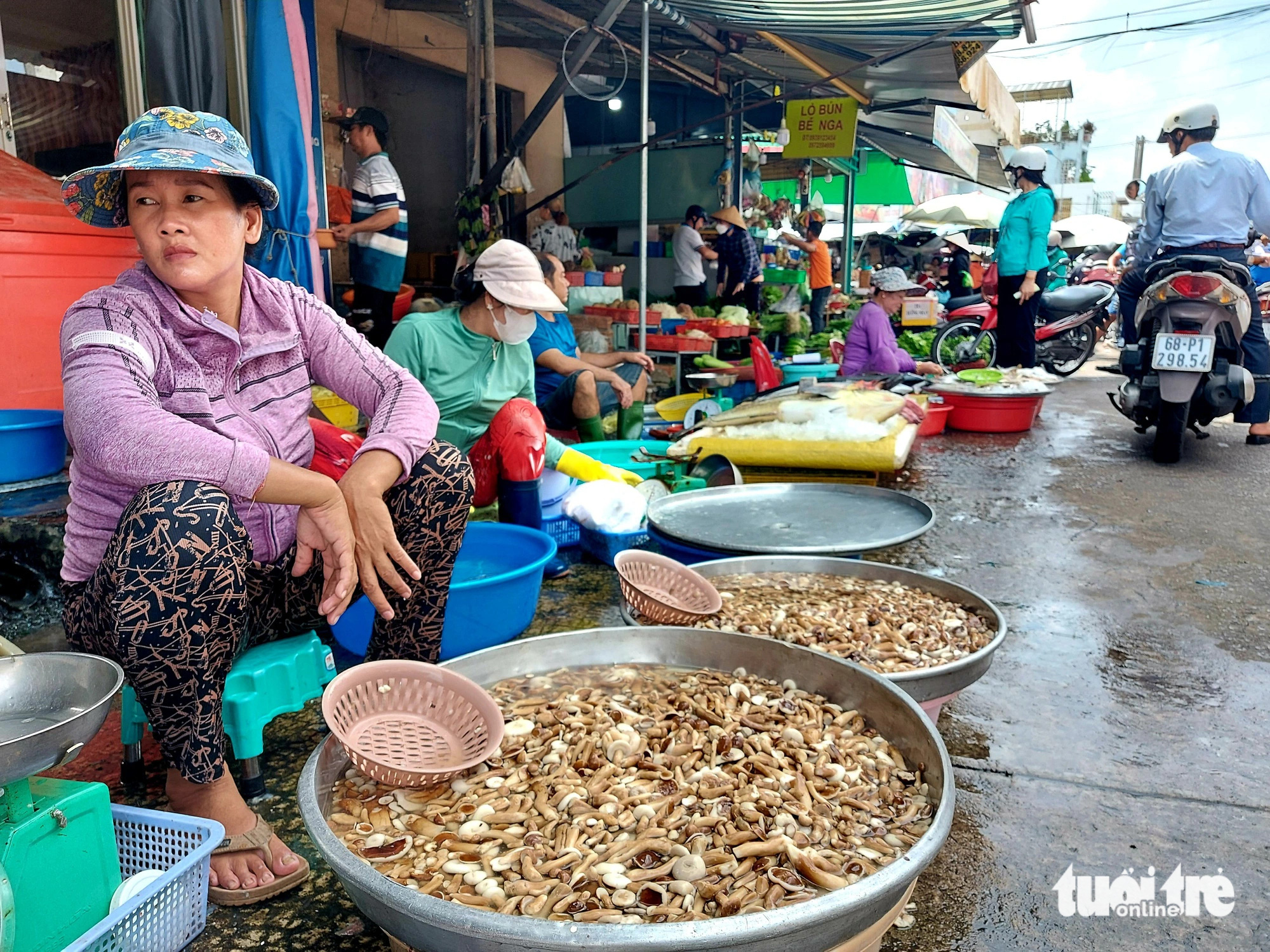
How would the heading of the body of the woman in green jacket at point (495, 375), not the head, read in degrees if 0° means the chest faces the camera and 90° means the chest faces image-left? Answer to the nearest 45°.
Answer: approximately 315°

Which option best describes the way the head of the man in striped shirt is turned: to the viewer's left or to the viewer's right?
to the viewer's left

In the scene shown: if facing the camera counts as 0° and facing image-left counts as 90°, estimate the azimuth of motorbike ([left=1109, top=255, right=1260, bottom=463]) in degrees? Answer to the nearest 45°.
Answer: approximately 180°

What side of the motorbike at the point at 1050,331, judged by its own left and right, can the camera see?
left

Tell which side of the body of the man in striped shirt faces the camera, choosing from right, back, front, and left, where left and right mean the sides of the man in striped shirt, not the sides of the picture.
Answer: left

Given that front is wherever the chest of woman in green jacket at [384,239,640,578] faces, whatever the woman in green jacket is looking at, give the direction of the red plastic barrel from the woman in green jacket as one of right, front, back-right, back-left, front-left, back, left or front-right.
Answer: back-right

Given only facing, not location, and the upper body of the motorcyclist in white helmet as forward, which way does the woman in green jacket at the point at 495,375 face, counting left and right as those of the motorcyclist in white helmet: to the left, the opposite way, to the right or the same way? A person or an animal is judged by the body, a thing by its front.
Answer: to the right

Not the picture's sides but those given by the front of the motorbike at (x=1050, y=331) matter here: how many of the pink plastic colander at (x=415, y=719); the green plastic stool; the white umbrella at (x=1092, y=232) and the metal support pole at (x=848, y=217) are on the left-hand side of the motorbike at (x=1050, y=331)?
2

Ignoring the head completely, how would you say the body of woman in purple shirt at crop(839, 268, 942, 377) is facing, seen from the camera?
to the viewer's right

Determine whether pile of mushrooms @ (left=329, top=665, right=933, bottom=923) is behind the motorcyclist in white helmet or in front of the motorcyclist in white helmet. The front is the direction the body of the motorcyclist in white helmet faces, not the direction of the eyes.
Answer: behind

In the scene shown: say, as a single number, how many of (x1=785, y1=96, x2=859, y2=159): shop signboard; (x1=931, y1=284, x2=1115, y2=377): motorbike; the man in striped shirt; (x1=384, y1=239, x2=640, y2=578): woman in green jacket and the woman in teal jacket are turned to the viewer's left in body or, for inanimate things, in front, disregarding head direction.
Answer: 3

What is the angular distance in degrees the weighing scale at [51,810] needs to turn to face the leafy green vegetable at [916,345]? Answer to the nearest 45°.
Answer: approximately 180°
